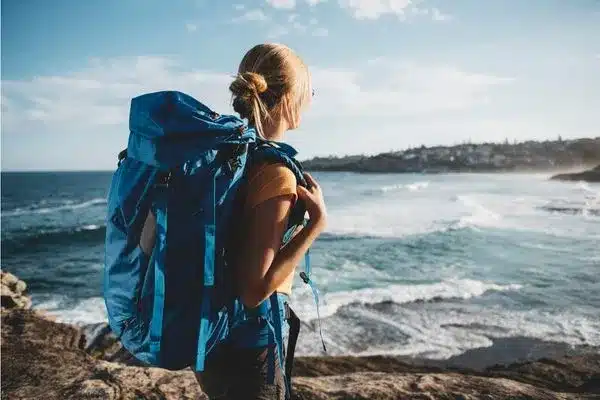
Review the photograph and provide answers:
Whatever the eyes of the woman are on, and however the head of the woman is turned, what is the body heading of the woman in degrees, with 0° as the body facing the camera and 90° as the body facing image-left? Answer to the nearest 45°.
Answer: approximately 225°

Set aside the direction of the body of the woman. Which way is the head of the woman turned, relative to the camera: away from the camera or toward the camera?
away from the camera

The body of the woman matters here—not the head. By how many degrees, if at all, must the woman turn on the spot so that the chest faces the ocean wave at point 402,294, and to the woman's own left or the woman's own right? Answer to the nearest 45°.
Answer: approximately 45° to the woman's own left

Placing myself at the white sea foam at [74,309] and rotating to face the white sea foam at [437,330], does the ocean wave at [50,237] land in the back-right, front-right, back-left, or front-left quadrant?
back-left

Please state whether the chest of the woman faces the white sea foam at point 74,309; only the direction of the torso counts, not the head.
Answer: no

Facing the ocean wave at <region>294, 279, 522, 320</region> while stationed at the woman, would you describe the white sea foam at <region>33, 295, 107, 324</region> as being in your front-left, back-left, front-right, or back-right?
front-left

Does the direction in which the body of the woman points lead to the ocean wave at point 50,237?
no
